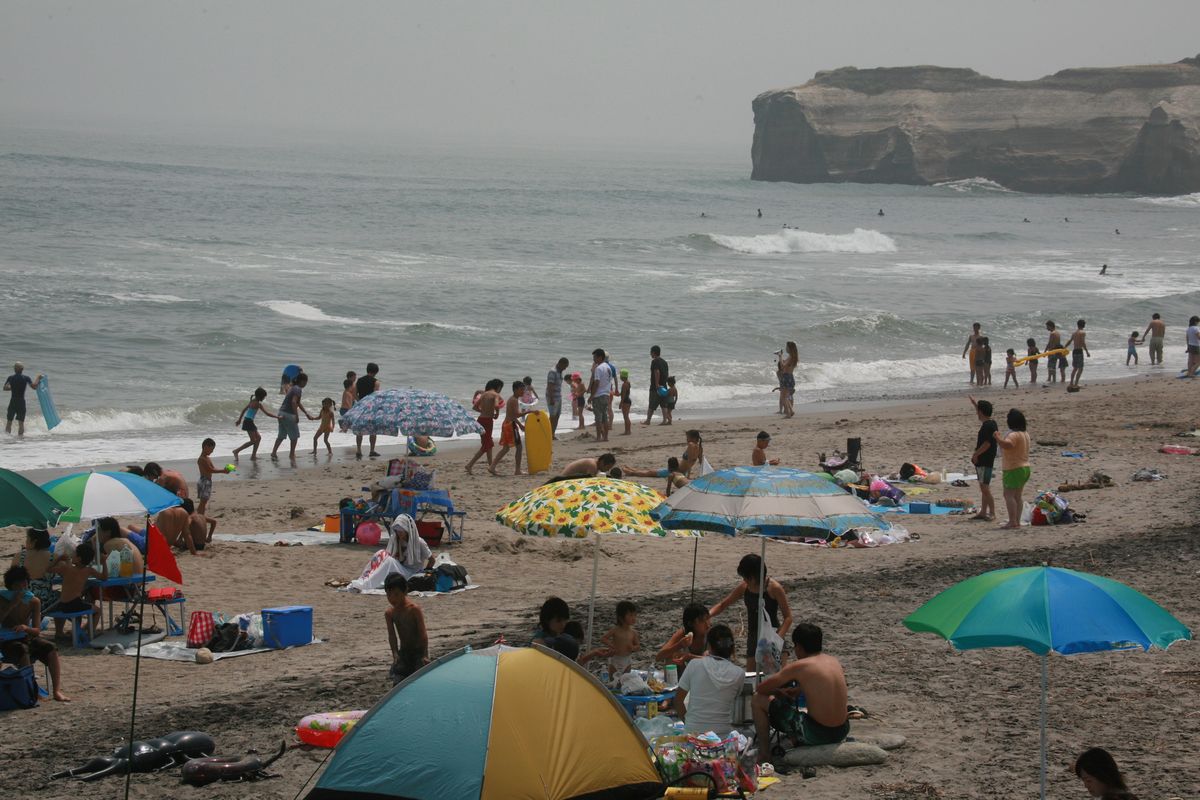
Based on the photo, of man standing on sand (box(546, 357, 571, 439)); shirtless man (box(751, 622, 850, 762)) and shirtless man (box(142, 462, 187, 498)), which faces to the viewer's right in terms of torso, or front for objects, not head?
the man standing on sand

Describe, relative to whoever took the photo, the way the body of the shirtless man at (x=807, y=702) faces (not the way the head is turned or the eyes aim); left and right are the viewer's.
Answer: facing away from the viewer and to the left of the viewer

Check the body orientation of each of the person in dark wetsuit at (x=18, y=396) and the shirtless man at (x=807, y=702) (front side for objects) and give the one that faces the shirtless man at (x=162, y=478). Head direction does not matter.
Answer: the shirtless man at (x=807, y=702)

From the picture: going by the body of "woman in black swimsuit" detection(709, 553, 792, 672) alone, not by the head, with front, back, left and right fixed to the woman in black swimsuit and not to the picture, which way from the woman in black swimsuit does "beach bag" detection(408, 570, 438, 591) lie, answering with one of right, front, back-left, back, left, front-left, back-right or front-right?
right

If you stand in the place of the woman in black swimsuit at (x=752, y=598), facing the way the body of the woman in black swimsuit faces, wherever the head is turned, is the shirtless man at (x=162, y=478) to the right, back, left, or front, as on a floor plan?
right

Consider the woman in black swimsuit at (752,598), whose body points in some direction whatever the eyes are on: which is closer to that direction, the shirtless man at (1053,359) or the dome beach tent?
the dome beach tent

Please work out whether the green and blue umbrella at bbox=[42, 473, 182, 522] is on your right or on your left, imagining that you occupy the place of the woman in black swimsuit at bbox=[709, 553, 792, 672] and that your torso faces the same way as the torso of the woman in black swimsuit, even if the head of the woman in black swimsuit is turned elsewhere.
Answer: on your right

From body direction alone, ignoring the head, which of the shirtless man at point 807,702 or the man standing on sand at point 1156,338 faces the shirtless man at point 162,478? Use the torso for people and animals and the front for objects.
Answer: the shirtless man at point 807,702

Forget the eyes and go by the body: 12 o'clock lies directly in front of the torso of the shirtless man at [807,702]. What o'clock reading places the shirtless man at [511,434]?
the shirtless man at [511,434] is roughly at 1 o'clock from the shirtless man at [807,702].

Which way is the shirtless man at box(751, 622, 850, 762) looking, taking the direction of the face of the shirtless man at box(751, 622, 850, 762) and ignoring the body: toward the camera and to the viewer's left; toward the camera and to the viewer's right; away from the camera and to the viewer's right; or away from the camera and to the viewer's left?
away from the camera and to the viewer's left
